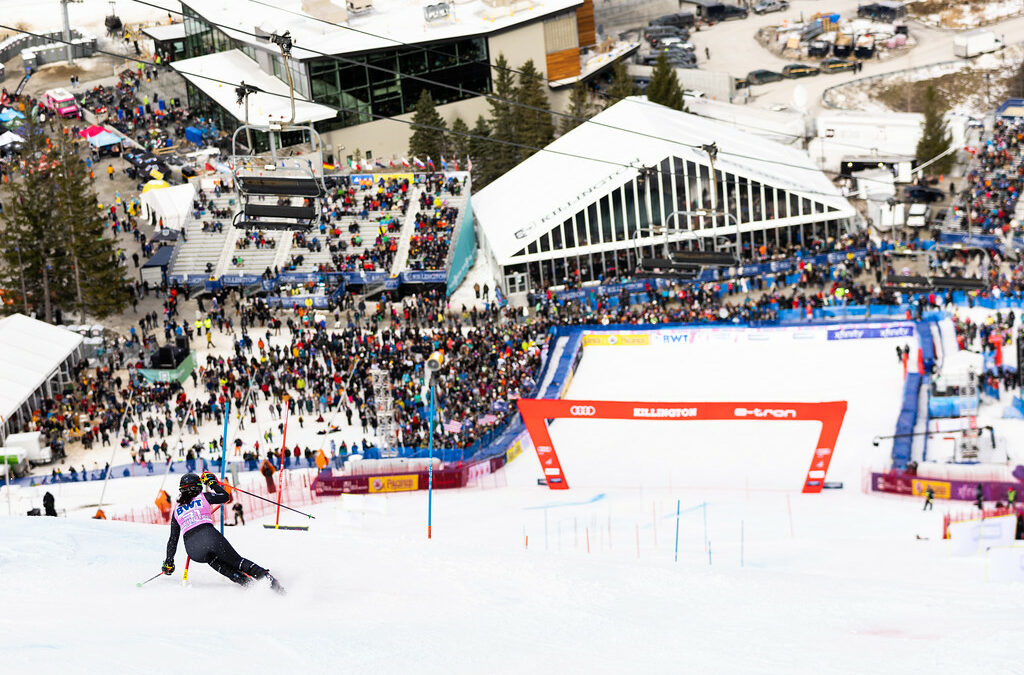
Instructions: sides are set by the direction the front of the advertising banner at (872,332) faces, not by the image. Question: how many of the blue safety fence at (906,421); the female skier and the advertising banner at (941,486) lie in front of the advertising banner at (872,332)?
3

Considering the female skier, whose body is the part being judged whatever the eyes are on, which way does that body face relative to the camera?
away from the camera

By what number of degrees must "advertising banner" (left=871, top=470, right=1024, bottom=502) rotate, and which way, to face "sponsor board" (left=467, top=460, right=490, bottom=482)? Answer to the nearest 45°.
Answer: approximately 90° to its right

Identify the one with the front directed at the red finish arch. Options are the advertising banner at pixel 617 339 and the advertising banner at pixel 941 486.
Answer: the advertising banner at pixel 617 339

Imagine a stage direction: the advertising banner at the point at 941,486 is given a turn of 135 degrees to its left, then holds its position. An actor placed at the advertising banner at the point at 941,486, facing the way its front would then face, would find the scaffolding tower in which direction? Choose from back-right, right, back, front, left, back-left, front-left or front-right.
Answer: back-left

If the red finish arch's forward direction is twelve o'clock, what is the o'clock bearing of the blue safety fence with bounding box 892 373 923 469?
The blue safety fence is roughly at 8 o'clock from the red finish arch.

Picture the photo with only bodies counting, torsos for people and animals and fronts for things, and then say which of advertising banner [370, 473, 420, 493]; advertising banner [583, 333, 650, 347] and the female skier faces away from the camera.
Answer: the female skier

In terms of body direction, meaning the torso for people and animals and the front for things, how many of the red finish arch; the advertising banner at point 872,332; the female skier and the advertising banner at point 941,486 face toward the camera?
3

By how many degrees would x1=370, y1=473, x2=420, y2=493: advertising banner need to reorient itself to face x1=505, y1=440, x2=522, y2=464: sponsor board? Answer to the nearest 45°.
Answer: approximately 135° to its left

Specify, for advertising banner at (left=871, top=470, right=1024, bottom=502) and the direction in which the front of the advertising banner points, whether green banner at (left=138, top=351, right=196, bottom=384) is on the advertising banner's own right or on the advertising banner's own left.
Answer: on the advertising banner's own right
